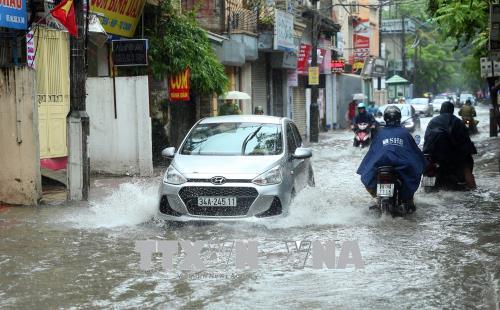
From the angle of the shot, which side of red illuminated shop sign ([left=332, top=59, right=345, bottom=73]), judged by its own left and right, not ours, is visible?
front

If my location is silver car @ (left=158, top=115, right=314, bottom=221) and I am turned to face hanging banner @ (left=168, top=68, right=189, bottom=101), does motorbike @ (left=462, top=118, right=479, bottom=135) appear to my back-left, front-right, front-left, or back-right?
front-right

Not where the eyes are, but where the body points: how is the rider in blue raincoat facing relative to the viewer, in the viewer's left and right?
facing away from the viewer

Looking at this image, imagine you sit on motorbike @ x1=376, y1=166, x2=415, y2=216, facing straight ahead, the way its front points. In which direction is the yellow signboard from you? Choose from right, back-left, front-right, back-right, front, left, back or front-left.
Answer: front-left

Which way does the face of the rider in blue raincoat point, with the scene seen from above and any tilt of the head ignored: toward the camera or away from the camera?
away from the camera

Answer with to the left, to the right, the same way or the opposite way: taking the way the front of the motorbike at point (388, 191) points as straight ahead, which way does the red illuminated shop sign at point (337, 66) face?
the opposite way

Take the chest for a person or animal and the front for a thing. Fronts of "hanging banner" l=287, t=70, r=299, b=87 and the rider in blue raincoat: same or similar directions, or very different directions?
very different directions

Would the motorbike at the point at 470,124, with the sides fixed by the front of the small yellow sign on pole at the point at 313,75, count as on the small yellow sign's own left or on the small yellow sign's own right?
on the small yellow sign's own left

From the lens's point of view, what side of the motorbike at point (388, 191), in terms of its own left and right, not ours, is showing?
back

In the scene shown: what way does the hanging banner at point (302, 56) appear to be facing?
toward the camera

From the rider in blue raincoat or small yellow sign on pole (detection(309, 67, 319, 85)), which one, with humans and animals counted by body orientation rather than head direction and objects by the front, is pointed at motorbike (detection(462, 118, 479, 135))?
the rider in blue raincoat

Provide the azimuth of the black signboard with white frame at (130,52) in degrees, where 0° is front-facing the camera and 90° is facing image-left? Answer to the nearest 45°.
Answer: approximately 0°

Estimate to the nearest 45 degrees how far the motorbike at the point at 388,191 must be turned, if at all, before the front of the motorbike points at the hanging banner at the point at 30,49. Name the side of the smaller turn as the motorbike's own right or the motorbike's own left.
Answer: approximately 45° to the motorbike's own left

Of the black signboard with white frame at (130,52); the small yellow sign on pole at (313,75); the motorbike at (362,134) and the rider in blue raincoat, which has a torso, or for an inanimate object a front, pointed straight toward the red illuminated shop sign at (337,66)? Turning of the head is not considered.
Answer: the rider in blue raincoat

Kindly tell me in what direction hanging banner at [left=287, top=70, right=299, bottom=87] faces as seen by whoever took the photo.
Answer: facing the viewer

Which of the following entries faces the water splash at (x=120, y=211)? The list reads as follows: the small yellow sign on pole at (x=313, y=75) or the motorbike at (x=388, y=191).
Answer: the small yellow sign on pole

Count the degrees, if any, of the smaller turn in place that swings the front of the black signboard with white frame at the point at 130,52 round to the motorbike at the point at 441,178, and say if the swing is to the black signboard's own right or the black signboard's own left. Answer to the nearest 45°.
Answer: approximately 45° to the black signboard's own left

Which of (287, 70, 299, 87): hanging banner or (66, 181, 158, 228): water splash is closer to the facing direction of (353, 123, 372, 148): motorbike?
the water splash

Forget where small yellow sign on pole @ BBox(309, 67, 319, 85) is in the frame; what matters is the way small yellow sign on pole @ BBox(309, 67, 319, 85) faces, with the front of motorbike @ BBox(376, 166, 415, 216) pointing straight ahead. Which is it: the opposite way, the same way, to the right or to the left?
the opposite way
